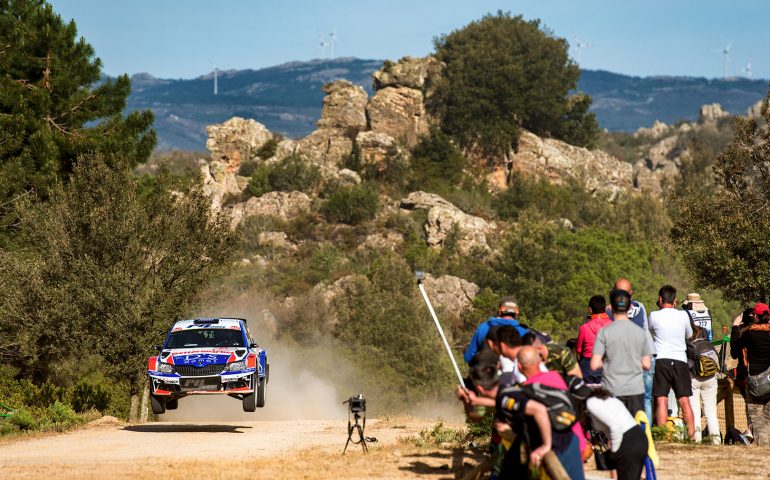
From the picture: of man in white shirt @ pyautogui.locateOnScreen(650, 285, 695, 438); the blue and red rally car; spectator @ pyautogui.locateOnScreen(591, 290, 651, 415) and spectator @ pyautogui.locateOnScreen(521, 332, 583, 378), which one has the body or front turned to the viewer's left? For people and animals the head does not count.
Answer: spectator @ pyautogui.locateOnScreen(521, 332, 583, 378)

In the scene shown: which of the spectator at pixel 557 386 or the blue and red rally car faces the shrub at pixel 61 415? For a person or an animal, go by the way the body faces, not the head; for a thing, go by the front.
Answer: the spectator

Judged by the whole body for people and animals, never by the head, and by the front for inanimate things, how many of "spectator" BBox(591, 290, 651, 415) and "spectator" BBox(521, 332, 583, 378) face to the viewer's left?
1

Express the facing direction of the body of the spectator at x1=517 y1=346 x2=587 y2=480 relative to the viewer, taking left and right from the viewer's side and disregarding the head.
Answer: facing away from the viewer and to the left of the viewer

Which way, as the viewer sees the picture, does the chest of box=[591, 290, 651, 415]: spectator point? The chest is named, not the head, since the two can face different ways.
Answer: away from the camera

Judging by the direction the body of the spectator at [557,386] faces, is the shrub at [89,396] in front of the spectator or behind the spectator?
in front

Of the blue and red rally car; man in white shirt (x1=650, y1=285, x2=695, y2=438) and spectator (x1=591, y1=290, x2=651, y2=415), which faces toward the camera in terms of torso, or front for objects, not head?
the blue and red rally car

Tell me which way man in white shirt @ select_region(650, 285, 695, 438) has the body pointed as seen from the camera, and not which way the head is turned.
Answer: away from the camera

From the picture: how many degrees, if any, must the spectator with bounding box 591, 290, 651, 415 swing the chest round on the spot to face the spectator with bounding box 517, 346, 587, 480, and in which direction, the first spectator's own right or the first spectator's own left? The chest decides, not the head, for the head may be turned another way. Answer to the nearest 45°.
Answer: approximately 180°

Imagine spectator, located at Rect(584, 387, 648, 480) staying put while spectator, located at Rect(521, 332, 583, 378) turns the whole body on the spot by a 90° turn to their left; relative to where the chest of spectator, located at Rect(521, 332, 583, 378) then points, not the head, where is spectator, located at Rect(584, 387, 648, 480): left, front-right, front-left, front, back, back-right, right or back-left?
front-left

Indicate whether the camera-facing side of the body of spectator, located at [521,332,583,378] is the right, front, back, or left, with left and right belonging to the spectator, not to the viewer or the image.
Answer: left
